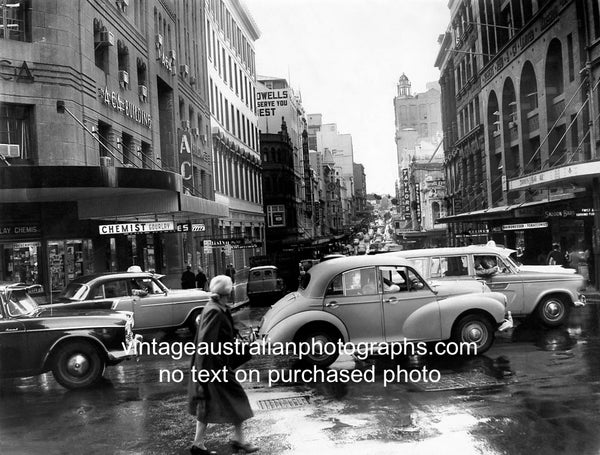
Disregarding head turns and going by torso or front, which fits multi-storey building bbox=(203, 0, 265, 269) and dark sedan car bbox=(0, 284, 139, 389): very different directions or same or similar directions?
same or similar directions

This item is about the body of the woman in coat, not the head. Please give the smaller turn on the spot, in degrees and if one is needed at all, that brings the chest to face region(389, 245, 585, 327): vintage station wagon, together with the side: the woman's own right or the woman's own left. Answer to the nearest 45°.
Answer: approximately 45° to the woman's own left

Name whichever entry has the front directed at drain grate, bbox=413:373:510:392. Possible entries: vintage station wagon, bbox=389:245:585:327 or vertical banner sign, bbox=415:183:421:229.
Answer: the vertical banner sign

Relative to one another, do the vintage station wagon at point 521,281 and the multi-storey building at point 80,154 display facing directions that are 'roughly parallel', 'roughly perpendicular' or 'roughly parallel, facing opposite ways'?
roughly parallel

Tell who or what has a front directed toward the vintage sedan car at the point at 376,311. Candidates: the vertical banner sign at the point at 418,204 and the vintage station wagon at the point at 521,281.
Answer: the vertical banner sign

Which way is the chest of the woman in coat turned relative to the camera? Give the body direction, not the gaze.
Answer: to the viewer's right

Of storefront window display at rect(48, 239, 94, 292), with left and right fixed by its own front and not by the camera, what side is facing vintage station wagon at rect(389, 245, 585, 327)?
front

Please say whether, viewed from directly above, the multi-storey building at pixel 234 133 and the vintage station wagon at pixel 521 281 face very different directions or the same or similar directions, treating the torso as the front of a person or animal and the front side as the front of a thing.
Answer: same or similar directions

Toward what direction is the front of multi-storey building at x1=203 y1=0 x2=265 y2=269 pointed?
to the viewer's right

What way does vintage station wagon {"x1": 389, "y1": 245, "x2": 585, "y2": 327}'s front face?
to the viewer's right

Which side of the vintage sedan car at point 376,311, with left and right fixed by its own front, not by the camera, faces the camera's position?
right

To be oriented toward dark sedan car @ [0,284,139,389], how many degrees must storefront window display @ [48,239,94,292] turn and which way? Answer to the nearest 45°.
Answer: approximately 45° to its right

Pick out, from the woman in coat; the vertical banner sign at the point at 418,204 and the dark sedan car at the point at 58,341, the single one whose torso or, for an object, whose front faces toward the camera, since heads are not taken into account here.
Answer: the vertical banner sign

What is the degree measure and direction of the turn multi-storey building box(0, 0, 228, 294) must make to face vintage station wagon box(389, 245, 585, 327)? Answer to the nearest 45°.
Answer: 0° — it already faces it

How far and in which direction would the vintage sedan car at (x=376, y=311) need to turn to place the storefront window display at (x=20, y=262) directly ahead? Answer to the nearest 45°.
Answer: approximately 135° to its left

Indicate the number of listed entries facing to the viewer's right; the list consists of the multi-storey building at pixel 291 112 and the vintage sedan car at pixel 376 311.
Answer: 2

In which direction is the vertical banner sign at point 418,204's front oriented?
toward the camera
